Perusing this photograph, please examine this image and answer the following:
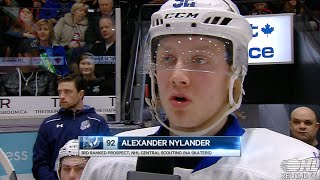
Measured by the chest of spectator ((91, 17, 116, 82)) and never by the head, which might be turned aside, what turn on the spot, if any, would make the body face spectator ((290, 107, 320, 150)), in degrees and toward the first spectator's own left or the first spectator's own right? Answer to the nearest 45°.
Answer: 0° — they already face them

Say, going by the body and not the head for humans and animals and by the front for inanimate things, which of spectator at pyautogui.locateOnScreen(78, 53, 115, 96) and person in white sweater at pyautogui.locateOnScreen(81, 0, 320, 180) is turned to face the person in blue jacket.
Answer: the spectator

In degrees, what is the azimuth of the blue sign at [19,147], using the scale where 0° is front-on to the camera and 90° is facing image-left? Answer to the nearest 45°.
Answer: approximately 0°

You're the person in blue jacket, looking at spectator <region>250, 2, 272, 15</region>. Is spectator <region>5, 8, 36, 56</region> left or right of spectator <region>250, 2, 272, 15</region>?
left

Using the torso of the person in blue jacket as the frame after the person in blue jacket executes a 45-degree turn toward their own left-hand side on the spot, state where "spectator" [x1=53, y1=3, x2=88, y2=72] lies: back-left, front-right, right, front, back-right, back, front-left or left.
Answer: back-left

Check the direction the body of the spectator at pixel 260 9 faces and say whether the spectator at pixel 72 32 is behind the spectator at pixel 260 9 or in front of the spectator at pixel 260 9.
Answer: in front

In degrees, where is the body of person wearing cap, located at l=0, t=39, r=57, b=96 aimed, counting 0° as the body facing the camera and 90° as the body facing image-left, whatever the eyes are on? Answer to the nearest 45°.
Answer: approximately 0°
